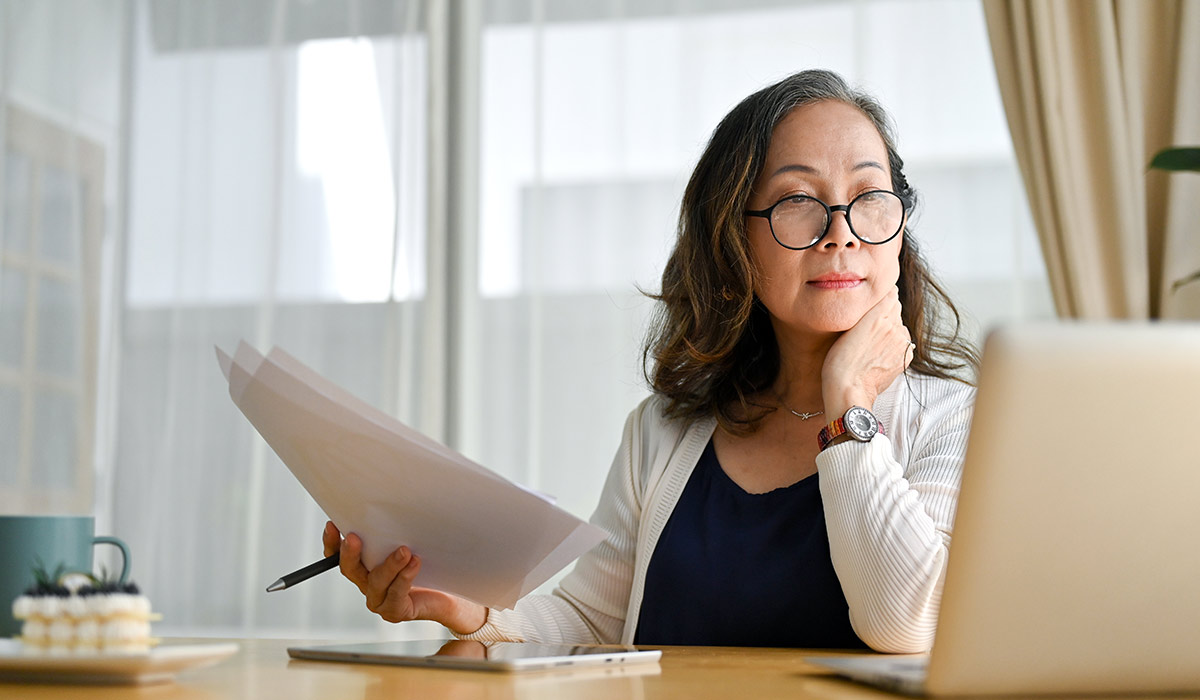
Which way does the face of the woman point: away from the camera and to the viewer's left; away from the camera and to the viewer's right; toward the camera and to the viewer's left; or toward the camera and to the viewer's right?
toward the camera and to the viewer's right

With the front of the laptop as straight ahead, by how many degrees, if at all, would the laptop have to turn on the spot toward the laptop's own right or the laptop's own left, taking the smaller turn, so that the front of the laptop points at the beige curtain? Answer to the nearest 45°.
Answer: approximately 45° to the laptop's own right

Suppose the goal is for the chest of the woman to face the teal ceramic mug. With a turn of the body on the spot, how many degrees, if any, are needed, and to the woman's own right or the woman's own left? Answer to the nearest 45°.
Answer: approximately 45° to the woman's own right

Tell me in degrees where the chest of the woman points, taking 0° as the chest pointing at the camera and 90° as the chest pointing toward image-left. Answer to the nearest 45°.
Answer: approximately 0°

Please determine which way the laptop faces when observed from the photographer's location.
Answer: facing away from the viewer and to the left of the viewer

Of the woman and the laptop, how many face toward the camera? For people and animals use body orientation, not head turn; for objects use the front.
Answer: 1

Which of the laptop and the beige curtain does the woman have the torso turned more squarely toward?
the laptop
